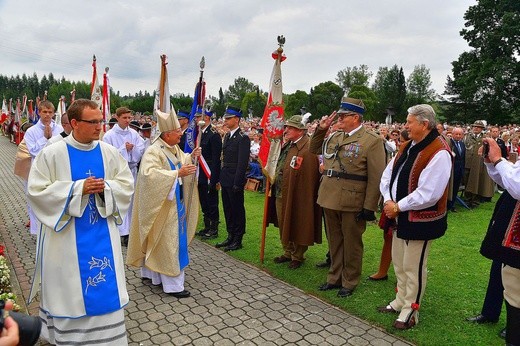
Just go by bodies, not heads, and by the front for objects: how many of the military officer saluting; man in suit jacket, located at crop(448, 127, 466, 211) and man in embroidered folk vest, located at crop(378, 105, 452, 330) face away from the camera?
0

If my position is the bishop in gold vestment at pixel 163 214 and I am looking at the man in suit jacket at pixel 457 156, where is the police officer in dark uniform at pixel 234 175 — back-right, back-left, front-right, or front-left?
front-left

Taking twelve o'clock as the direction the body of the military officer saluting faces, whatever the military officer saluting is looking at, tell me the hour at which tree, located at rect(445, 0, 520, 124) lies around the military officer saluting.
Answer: The tree is roughly at 5 o'clock from the military officer saluting.

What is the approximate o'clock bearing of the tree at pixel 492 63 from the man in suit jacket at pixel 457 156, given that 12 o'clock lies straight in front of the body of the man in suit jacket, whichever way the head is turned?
The tree is roughly at 6 o'clock from the man in suit jacket.

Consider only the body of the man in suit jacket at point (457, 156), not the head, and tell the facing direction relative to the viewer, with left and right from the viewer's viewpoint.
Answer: facing the viewer

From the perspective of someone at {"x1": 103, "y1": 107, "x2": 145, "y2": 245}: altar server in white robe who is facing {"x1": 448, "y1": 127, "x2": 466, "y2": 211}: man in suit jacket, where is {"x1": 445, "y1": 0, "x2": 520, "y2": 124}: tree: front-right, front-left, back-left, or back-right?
front-left

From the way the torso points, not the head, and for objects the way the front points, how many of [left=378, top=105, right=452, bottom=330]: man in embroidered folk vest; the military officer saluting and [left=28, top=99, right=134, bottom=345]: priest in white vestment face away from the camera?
0

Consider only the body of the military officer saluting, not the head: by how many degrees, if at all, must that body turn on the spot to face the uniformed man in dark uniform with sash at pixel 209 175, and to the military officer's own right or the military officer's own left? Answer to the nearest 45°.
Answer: approximately 90° to the military officer's own right

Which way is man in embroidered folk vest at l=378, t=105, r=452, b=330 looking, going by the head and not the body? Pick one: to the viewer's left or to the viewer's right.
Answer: to the viewer's left

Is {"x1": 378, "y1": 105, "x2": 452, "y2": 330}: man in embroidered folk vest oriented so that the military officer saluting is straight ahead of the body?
no

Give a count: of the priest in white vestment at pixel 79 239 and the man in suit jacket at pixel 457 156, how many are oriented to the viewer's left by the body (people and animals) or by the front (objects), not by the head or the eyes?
0

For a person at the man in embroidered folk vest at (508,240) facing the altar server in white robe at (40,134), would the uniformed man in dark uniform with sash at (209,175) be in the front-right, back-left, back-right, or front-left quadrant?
front-right

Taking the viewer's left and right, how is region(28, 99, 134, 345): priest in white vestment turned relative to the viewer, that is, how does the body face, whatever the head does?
facing the viewer and to the right of the viewer

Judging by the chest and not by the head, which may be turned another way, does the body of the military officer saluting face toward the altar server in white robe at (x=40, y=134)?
no

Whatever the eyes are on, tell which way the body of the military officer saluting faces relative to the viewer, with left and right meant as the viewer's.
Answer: facing the viewer and to the left of the viewer

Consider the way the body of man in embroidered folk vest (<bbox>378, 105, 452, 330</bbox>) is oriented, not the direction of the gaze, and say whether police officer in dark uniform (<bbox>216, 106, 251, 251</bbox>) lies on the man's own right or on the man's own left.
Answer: on the man's own right

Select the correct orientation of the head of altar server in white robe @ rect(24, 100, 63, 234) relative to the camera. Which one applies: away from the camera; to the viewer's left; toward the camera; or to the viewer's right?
toward the camera

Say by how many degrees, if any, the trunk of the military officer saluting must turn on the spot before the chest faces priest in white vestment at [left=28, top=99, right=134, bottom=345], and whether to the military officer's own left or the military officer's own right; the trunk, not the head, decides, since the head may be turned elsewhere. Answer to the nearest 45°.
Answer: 0° — they already face them

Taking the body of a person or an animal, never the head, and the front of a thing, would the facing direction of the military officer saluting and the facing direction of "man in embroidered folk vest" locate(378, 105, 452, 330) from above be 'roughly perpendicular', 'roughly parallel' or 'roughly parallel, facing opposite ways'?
roughly parallel
